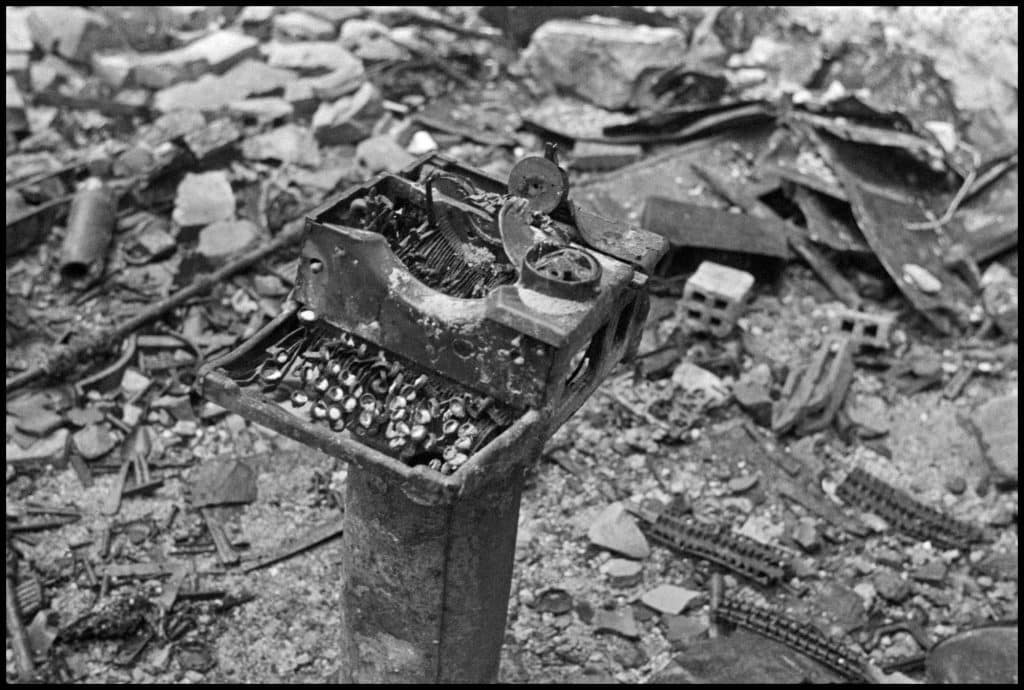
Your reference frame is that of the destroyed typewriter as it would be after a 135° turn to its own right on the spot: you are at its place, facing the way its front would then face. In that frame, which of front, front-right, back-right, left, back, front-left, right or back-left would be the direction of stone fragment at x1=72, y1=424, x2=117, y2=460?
front-left

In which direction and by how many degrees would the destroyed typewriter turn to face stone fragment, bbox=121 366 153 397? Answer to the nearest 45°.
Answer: approximately 90° to its right

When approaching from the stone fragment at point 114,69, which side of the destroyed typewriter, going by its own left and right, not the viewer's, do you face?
right

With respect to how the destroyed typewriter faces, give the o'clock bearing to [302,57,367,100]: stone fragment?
The stone fragment is roughly at 4 o'clock from the destroyed typewriter.

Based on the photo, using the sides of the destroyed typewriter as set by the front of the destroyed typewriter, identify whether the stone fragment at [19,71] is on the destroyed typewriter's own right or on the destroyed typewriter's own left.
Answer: on the destroyed typewriter's own right

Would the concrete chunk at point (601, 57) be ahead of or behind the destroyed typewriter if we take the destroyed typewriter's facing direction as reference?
behind

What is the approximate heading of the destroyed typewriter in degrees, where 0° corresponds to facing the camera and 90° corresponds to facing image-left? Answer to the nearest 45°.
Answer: approximately 45°

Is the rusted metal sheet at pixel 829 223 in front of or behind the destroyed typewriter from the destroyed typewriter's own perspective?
behind

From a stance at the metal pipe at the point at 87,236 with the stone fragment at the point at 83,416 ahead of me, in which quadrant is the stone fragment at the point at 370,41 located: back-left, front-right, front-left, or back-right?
back-left

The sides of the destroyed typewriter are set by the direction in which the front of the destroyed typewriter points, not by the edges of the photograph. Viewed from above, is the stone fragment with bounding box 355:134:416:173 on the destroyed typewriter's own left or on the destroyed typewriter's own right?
on the destroyed typewriter's own right
